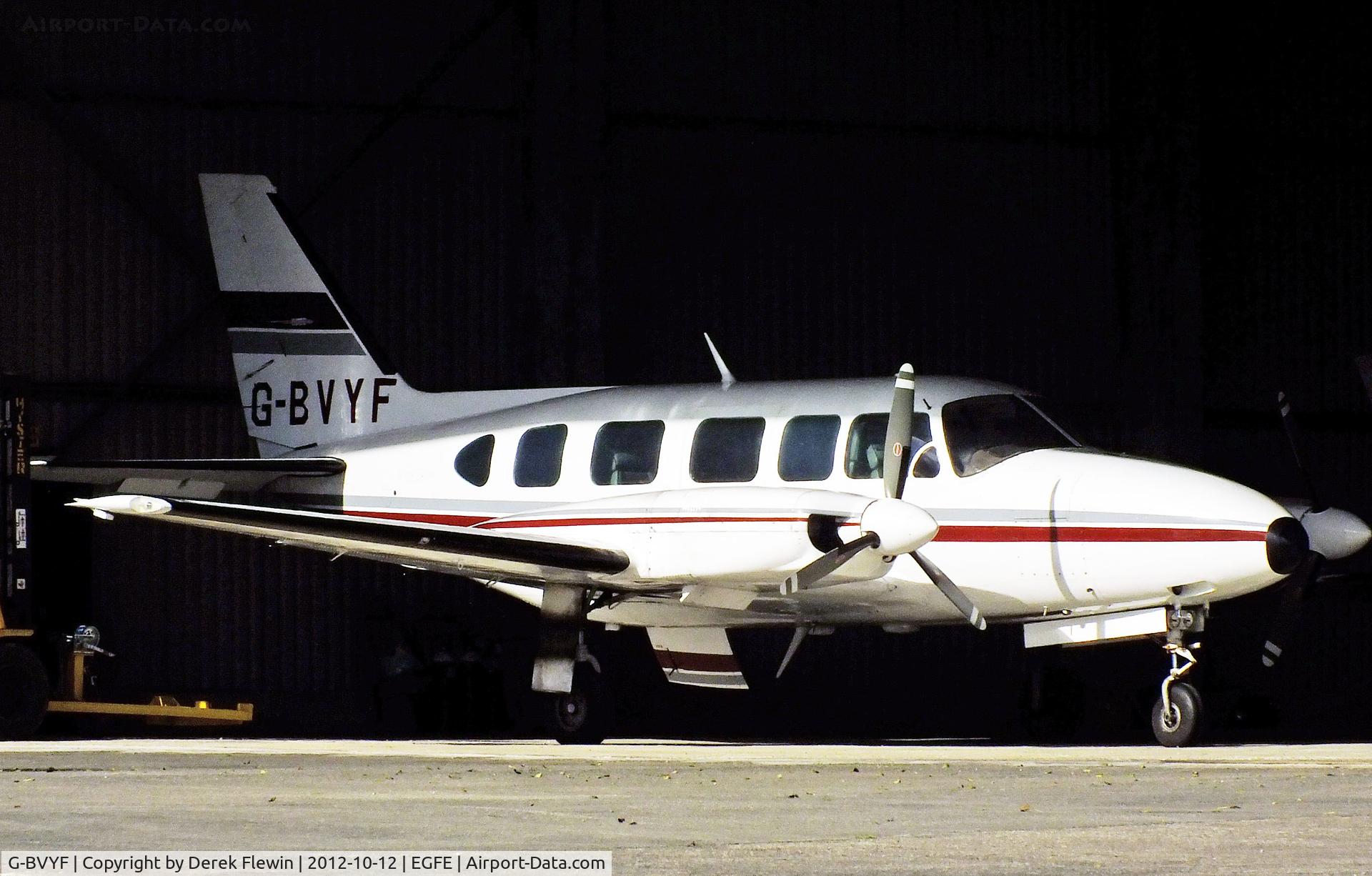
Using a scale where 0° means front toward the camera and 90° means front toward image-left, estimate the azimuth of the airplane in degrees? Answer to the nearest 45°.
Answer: approximately 315°
